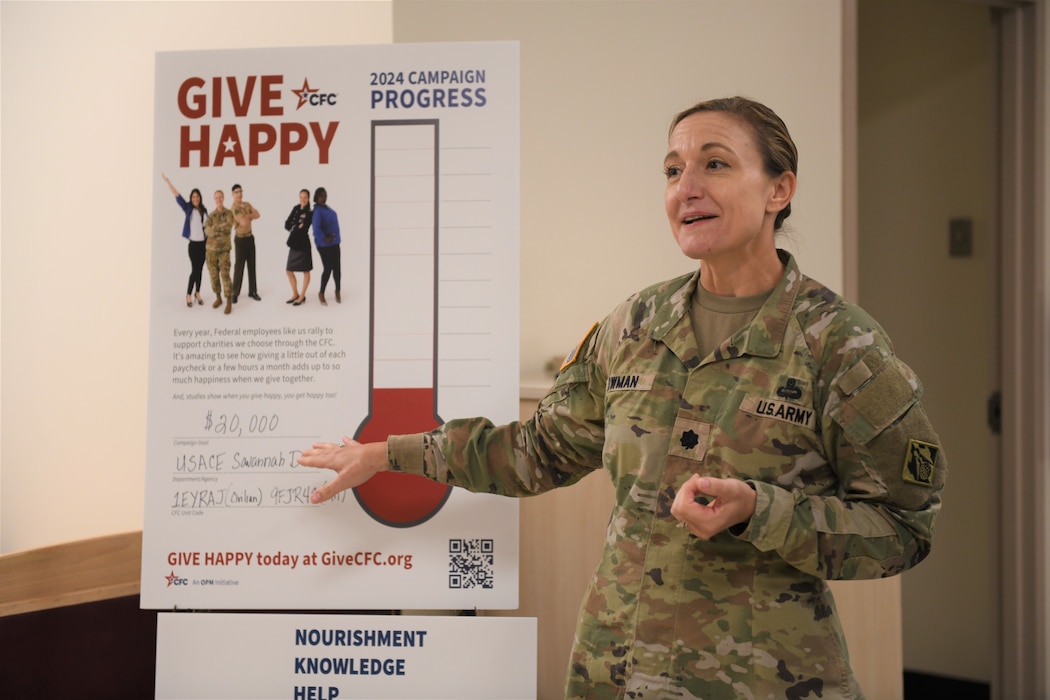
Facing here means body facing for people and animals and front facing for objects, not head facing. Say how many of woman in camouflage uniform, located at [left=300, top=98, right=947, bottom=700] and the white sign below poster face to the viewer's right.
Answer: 0

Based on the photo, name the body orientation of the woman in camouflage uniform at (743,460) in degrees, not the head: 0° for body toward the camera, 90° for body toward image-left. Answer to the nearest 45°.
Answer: approximately 45°

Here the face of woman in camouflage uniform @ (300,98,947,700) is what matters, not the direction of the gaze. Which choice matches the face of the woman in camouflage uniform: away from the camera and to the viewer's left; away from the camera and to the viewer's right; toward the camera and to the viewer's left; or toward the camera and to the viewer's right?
toward the camera and to the viewer's left

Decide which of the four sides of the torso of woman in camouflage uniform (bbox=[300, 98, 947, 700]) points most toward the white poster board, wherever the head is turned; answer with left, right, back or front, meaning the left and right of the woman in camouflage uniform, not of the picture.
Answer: right

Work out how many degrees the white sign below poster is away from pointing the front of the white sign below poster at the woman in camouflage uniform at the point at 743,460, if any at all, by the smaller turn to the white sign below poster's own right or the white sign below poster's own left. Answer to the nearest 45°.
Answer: approximately 45° to the white sign below poster's own left

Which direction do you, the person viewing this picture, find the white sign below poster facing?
facing the viewer

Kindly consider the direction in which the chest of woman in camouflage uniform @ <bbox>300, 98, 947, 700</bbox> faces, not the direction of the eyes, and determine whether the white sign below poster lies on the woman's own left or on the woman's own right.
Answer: on the woman's own right
